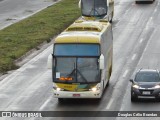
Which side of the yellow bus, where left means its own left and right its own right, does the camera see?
front
